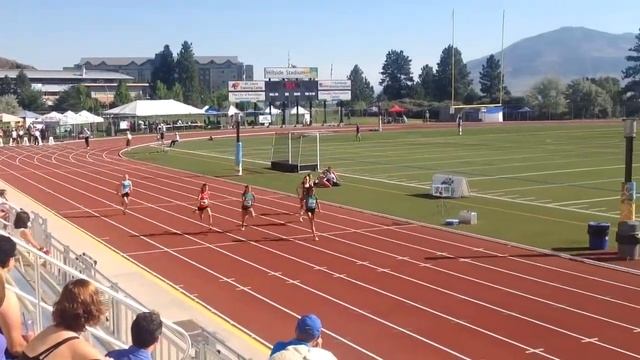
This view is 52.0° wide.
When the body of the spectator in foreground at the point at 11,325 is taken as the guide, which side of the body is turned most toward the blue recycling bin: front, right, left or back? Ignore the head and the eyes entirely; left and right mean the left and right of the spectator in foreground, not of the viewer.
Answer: front

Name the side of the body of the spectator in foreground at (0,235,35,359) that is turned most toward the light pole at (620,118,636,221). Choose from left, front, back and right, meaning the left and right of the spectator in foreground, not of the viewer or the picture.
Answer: front

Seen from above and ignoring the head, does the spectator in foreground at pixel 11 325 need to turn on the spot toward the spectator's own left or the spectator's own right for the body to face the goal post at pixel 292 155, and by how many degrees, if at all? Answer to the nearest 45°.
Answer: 0° — they already face it

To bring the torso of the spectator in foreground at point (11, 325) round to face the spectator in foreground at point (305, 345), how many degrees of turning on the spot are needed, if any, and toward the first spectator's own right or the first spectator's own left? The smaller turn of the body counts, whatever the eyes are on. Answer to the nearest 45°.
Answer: approximately 45° to the first spectator's own right

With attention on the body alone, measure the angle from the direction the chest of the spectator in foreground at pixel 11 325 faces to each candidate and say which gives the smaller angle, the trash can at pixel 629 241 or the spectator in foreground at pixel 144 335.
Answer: the trash can

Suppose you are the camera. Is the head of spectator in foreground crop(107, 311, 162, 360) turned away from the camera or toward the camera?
away from the camera

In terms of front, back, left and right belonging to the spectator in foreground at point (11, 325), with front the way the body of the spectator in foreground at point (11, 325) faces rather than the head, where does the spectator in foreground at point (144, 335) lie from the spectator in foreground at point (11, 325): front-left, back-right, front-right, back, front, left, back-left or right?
right

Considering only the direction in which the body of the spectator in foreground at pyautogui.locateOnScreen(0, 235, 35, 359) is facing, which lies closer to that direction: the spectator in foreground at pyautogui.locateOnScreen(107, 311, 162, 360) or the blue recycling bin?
the blue recycling bin

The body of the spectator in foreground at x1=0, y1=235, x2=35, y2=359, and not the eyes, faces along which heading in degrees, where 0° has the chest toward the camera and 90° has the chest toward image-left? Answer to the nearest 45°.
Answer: approximately 225°

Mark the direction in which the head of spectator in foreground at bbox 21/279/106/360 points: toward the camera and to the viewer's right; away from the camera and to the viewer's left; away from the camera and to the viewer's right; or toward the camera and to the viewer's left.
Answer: away from the camera and to the viewer's right
